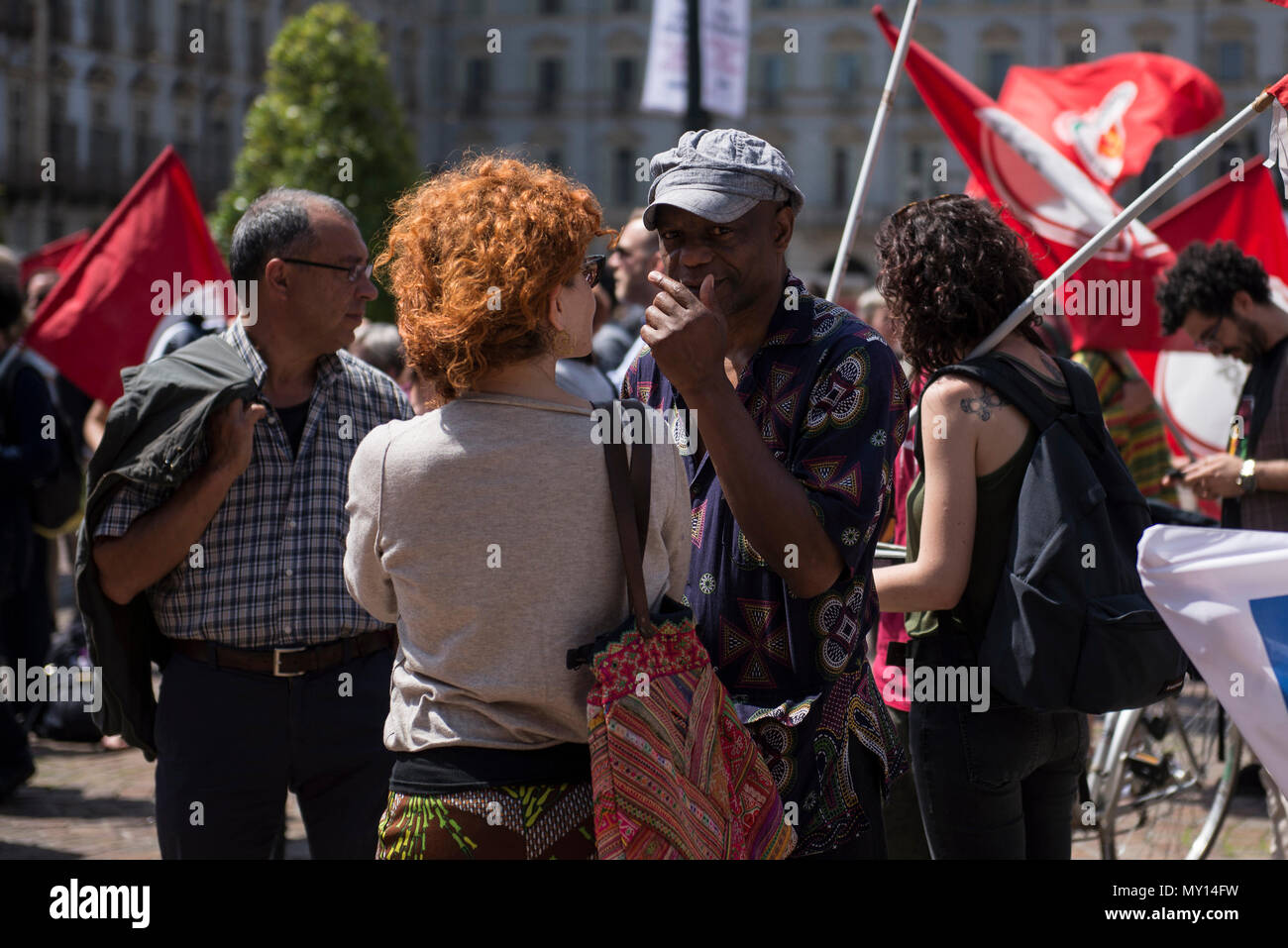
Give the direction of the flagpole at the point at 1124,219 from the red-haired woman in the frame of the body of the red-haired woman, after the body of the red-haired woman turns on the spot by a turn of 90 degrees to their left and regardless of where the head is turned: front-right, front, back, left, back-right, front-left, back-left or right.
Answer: back-right

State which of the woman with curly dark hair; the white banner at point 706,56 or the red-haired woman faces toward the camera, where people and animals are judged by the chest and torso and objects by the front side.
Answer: the white banner

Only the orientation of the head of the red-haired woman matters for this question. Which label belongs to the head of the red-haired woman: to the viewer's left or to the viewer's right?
to the viewer's right

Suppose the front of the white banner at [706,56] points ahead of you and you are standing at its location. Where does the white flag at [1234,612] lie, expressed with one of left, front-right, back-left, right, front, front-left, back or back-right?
front

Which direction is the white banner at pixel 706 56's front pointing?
toward the camera

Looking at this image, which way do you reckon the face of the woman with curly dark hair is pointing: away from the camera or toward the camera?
away from the camera

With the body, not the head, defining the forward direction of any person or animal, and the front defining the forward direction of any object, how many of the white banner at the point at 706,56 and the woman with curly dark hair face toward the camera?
1

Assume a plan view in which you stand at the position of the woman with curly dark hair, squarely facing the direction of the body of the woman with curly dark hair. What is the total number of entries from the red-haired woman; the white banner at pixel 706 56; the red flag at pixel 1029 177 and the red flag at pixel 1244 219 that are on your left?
1

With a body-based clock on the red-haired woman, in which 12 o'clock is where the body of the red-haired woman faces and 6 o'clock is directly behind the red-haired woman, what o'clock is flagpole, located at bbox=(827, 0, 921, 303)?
The flagpole is roughly at 1 o'clock from the red-haired woman.

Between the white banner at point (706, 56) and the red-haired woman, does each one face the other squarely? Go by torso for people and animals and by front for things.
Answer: yes

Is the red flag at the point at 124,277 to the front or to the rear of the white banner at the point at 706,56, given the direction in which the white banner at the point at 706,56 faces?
to the front

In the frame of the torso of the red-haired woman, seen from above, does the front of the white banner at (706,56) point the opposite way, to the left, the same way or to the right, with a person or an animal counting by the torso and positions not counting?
the opposite way

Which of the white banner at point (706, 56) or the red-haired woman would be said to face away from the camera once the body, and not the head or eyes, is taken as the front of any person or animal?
the red-haired woman

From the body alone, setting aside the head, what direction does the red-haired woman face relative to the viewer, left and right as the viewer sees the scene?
facing away from the viewer
